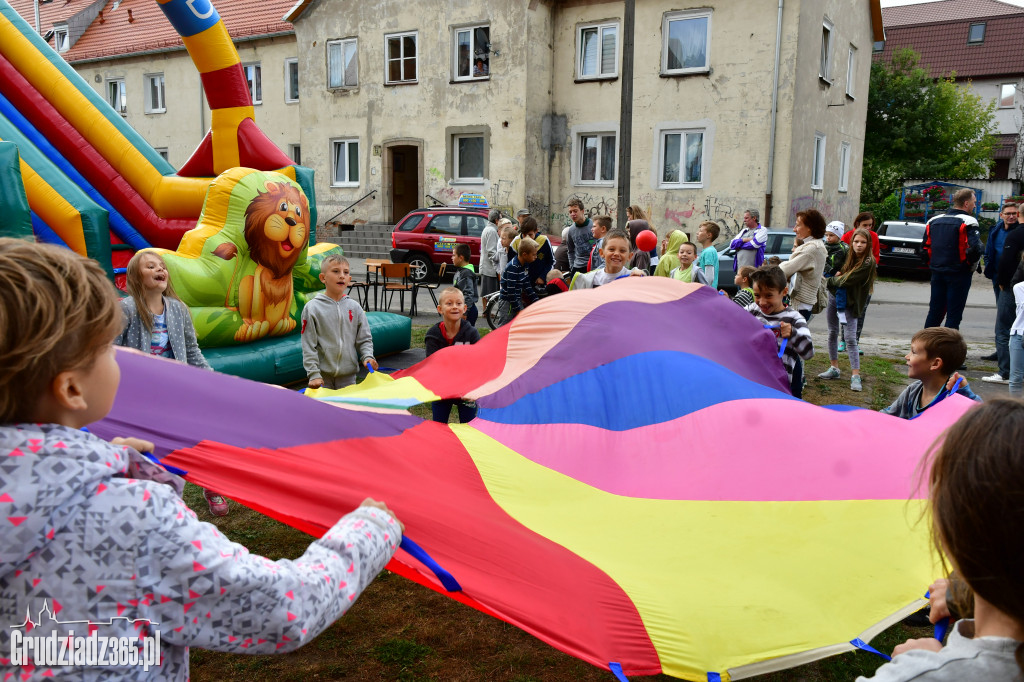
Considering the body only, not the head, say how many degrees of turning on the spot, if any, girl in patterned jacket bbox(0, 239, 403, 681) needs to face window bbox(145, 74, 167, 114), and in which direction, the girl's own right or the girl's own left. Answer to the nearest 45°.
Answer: approximately 45° to the girl's own left

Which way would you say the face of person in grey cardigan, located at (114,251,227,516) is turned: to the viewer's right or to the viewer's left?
to the viewer's right

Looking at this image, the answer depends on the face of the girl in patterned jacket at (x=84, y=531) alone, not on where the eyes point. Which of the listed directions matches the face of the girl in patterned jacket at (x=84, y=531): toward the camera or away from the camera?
away from the camera

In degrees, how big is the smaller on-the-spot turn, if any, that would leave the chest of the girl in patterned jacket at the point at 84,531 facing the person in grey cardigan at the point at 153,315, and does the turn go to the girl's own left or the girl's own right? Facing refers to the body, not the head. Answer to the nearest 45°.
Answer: approximately 45° to the girl's own left

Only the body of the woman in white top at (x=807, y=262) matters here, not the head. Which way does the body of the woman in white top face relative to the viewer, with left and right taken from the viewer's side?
facing to the left of the viewer

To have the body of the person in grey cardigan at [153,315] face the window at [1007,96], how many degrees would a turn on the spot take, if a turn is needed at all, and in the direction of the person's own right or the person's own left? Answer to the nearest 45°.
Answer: approximately 90° to the person's own left

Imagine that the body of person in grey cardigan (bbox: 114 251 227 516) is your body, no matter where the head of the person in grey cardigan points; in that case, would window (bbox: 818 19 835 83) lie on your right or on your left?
on your left

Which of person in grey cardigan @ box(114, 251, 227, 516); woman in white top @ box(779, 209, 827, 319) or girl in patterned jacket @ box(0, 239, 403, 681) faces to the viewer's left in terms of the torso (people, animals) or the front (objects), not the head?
the woman in white top

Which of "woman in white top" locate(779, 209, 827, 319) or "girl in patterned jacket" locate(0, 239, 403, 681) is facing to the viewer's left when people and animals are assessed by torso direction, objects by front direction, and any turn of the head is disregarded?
the woman in white top

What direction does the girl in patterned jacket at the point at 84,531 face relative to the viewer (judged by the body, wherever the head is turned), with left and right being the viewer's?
facing away from the viewer and to the right of the viewer
